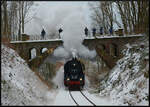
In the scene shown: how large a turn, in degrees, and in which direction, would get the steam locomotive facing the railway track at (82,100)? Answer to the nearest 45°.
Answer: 0° — it already faces it

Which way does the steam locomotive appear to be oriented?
toward the camera
